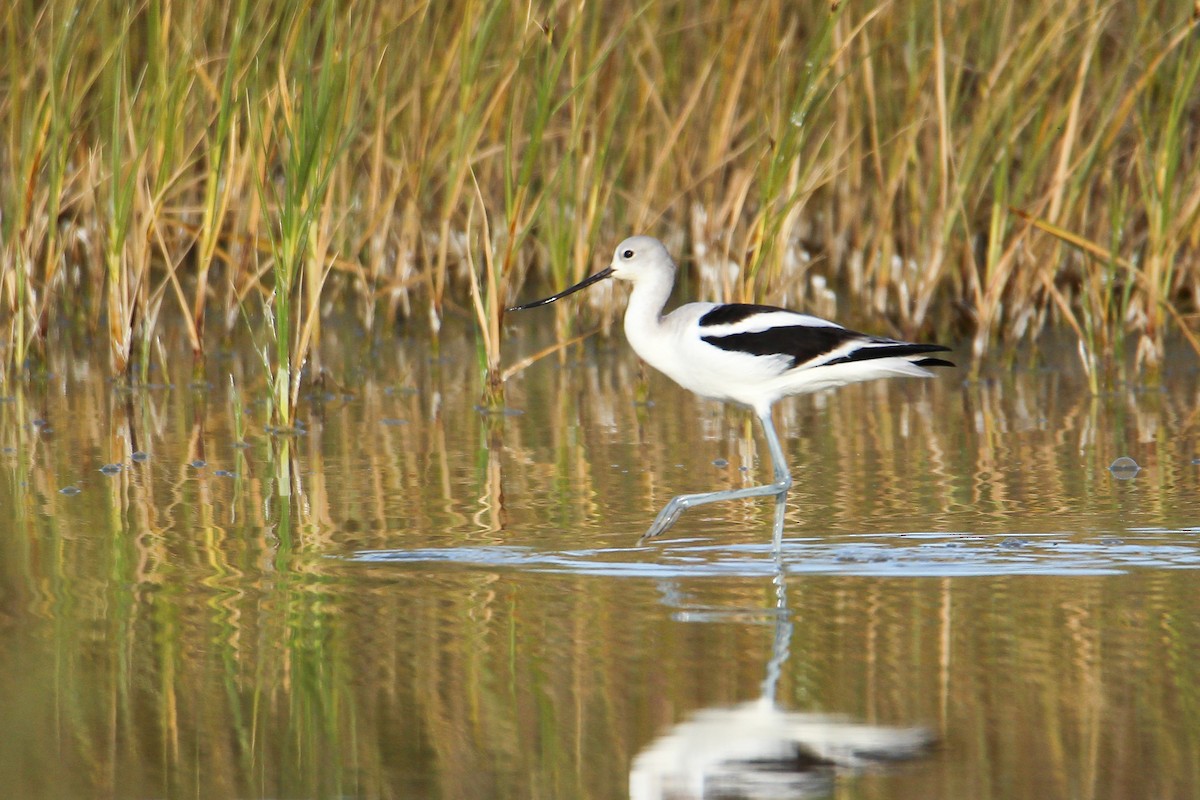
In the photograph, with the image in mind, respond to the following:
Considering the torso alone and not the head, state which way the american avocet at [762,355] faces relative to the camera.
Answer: to the viewer's left
